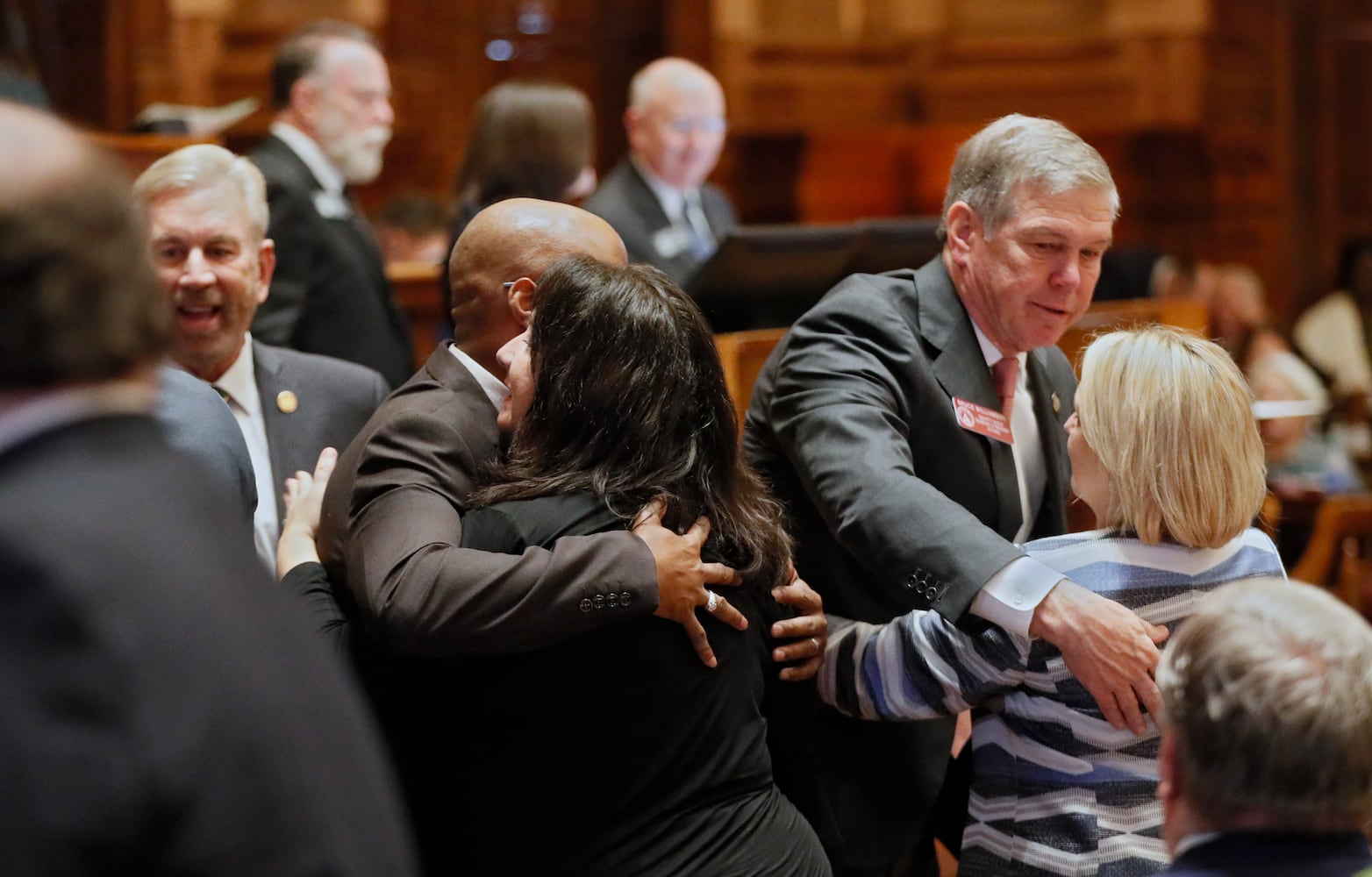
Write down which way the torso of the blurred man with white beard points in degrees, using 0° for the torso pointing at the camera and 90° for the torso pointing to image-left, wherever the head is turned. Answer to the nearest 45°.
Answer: approximately 270°

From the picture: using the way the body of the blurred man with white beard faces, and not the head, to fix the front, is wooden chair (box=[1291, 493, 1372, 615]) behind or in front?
in front

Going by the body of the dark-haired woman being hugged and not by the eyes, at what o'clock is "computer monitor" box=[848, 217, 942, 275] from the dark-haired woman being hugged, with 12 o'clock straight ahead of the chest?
The computer monitor is roughly at 2 o'clock from the dark-haired woman being hugged.

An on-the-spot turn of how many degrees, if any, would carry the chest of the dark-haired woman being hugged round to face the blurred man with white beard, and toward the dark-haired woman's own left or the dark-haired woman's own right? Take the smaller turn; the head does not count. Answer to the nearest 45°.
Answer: approximately 45° to the dark-haired woman's own right

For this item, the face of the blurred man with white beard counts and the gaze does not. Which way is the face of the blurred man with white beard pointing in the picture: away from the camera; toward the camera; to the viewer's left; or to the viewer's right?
to the viewer's right

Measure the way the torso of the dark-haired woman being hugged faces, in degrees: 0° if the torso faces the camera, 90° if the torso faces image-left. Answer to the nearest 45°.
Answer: approximately 135°

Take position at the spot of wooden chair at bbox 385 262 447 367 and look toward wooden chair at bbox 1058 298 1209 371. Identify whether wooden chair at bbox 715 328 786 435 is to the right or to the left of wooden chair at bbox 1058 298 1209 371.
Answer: right

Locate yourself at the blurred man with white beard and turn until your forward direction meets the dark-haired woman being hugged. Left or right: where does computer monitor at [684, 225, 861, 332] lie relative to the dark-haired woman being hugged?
left

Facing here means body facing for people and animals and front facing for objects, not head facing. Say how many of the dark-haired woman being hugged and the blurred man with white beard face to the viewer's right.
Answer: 1
